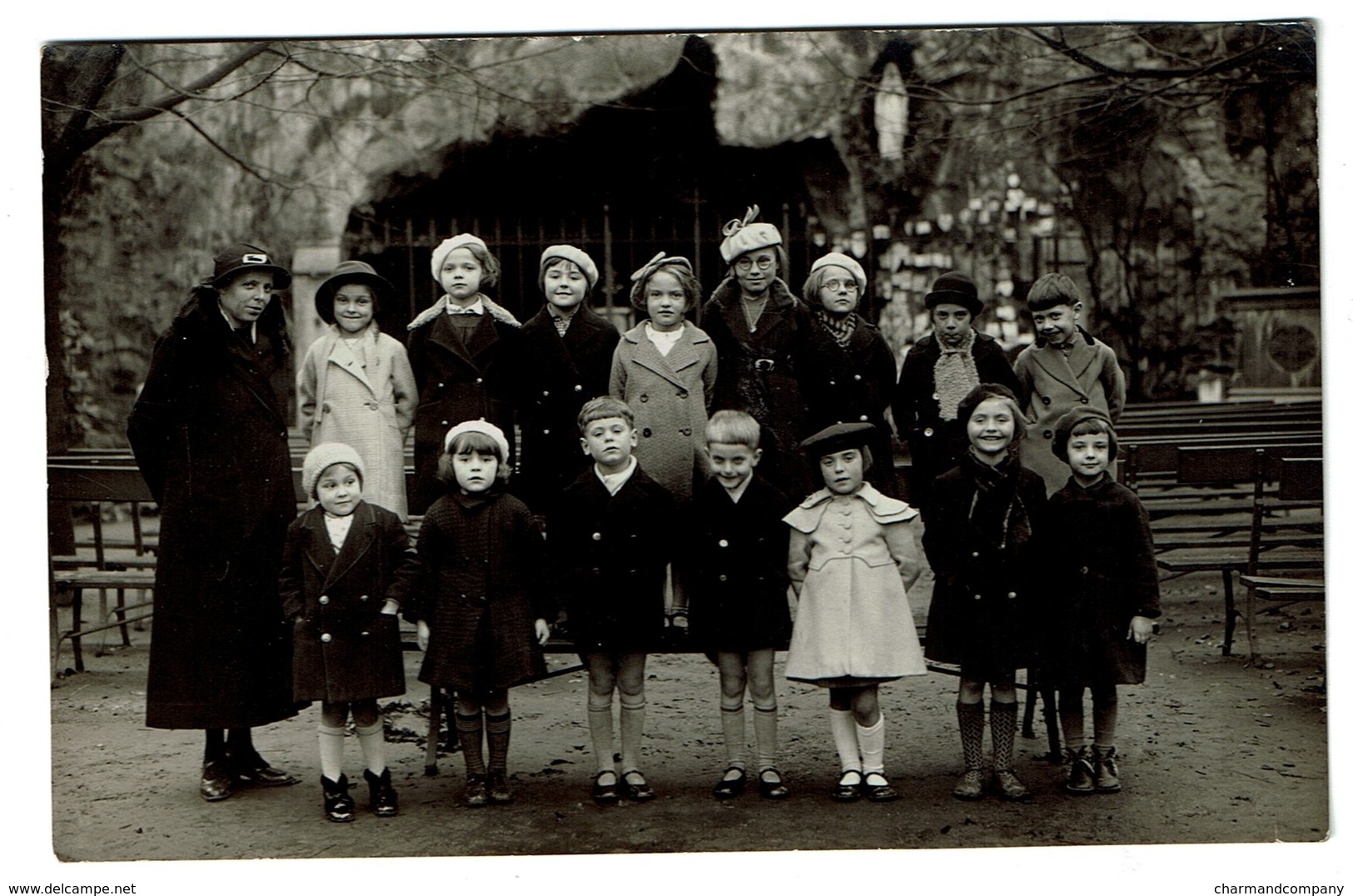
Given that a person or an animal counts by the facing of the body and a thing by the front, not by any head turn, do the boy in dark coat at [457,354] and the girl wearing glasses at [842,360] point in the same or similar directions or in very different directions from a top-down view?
same or similar directions

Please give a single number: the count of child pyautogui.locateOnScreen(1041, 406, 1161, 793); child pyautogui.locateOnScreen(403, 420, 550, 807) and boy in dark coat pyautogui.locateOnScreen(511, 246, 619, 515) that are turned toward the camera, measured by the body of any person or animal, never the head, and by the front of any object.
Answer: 3

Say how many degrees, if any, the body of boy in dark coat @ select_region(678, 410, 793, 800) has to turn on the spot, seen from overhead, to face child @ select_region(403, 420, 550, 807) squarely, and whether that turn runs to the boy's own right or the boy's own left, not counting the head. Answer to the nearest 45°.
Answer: approximately 90° to the boy's own right

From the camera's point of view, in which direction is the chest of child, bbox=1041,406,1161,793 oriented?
toward the camera

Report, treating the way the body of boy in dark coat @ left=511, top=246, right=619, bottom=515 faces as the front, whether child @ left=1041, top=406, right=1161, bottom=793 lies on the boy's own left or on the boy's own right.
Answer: on the boy's own left

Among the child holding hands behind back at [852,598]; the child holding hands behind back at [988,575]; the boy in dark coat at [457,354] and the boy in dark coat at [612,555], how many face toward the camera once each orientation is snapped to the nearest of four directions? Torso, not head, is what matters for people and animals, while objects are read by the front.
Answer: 4

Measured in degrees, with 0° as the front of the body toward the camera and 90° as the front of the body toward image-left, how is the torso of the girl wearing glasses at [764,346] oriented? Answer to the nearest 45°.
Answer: approximately 0°

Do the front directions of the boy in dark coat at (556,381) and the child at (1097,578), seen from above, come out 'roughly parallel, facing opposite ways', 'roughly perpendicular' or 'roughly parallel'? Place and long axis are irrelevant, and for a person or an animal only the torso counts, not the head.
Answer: roughly parallel

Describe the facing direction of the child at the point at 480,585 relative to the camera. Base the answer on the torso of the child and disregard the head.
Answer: toward the camera

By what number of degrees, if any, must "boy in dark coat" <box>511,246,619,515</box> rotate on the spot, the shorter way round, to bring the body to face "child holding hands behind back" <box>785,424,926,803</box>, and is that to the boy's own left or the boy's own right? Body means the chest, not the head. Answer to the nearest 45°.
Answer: approximately 45° to the boy's own left
